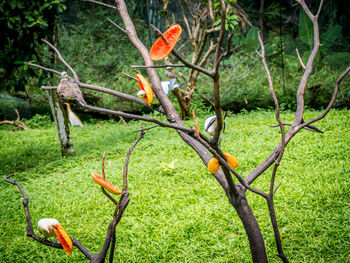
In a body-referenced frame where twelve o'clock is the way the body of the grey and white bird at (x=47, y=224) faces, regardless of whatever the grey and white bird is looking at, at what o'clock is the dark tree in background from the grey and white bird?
The dark tree in background is roughly at 9 o'clock from the grey and white bird.

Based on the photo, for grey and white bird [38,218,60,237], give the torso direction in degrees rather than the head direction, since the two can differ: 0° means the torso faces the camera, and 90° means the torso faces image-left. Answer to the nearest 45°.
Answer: approximately 270°
